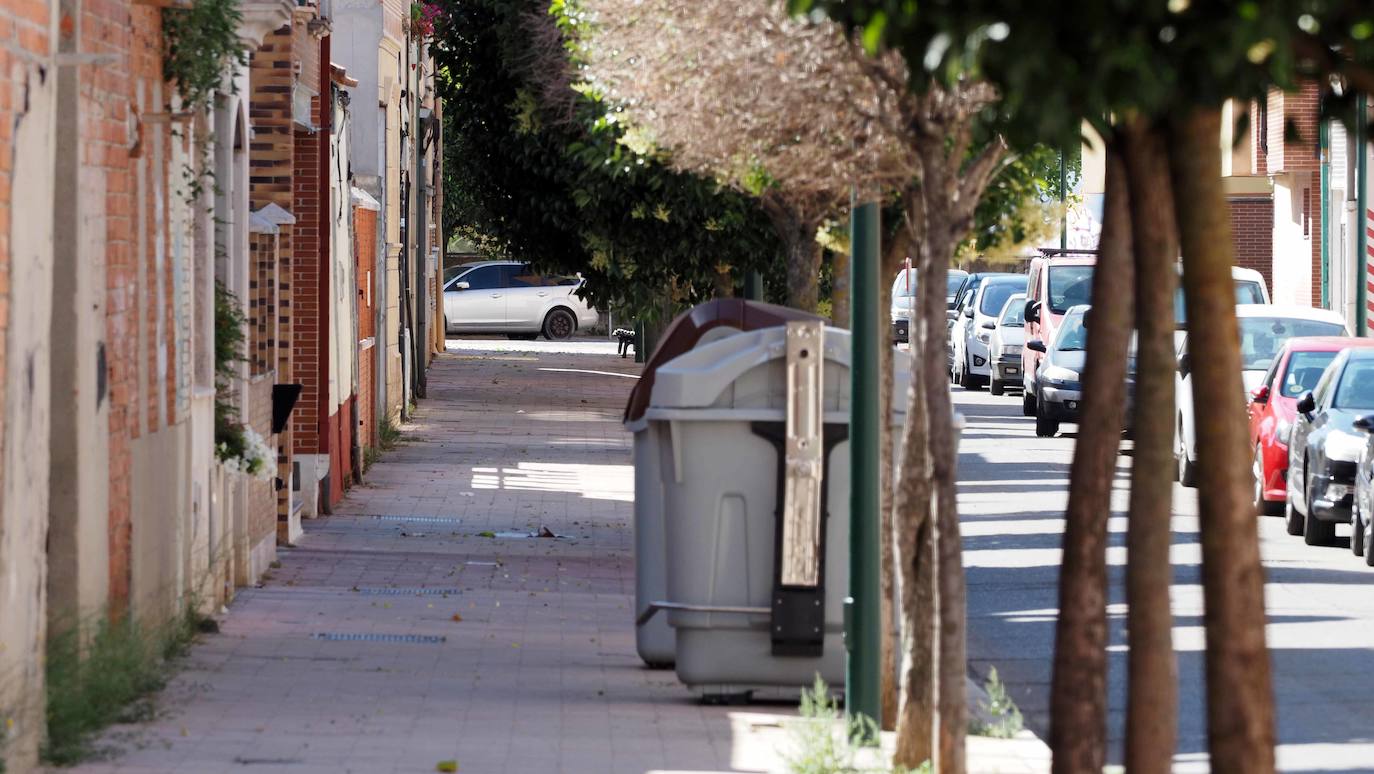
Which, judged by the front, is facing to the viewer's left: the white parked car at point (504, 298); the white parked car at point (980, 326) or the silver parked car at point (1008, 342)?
the white parked car at point (504, 298)

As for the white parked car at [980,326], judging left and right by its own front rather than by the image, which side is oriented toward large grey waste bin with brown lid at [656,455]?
front

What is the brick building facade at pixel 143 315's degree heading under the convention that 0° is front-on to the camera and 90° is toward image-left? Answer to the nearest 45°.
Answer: approximately 270°

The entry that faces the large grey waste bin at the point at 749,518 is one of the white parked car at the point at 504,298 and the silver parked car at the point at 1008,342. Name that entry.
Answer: the silver parked car

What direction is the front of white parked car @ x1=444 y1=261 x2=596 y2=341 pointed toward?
to the viewer's left

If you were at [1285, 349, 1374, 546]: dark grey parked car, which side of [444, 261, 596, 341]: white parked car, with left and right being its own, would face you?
left

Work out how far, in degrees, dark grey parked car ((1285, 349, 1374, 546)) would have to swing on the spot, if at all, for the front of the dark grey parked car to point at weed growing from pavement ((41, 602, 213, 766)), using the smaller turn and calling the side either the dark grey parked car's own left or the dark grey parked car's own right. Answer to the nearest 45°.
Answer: approximately 45° to the dark grey parked car's own right

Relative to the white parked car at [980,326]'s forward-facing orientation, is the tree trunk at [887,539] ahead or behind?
ahead

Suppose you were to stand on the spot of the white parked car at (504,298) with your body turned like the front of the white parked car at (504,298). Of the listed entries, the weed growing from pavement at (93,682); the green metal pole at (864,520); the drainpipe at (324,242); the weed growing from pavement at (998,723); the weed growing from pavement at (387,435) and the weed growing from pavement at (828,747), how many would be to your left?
6
